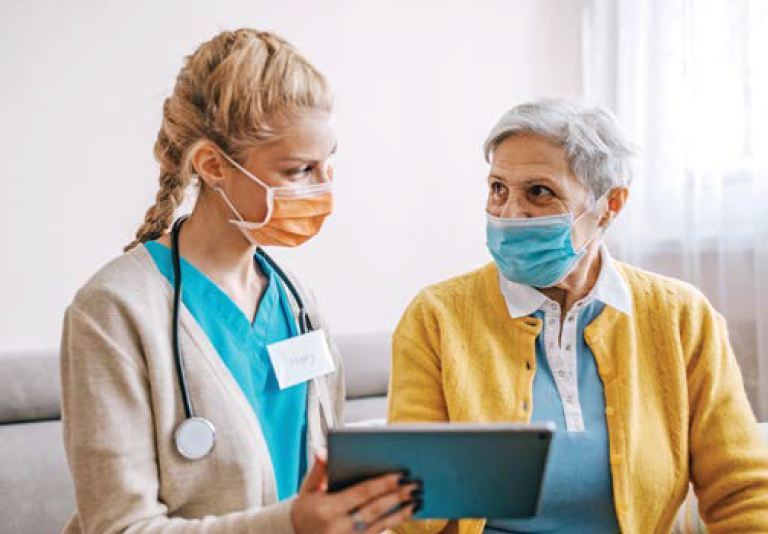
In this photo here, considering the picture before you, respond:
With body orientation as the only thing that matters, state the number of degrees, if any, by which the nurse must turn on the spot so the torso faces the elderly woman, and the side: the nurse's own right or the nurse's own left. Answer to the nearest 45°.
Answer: approximately 45° to the nurse's own left

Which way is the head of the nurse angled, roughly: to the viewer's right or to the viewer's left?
to the viewer's right

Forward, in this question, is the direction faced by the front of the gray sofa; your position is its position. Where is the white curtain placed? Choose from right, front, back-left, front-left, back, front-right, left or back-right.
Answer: left

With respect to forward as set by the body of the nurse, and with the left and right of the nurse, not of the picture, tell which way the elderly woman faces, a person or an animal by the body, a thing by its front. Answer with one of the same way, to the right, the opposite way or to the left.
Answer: to the right

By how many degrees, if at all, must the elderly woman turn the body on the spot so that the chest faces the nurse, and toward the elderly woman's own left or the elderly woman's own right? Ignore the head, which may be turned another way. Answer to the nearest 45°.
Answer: approximately 45° to the elderly woman's own right

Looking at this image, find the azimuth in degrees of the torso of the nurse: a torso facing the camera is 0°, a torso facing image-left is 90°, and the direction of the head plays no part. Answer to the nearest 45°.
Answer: approximately 315°

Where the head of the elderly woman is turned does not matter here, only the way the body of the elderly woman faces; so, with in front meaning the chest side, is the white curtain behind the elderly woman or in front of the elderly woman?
behind

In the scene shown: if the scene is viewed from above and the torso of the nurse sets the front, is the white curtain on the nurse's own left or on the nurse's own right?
on the nurse's own left

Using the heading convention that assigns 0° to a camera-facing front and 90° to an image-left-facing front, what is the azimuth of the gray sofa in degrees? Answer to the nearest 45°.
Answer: approximately 0°

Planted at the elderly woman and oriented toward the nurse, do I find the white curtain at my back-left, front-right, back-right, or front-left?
back-right

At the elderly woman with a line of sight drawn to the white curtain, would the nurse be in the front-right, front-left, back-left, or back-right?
back-left
